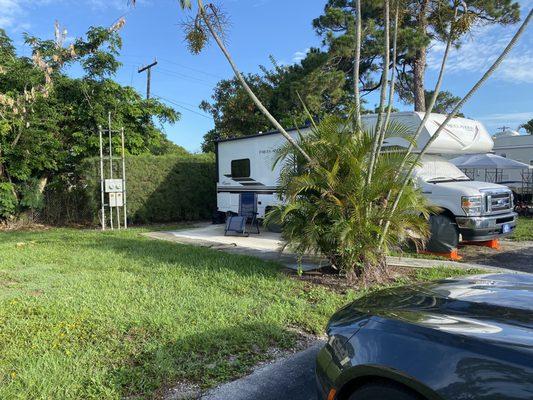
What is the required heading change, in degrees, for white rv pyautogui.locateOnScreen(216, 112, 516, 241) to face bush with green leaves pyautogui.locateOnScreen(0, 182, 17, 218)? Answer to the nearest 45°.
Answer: approximately 135° to its right

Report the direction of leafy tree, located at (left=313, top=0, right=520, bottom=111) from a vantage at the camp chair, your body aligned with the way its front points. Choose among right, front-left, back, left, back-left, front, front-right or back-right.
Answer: back

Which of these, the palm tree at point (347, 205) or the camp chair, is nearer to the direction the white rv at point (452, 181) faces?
the palm tree

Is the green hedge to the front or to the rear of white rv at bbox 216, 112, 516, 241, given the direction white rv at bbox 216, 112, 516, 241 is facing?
to the rear

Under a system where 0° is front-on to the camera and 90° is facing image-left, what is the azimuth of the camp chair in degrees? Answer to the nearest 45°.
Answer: approximately 45°

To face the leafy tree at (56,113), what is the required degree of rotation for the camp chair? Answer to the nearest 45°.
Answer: approximately 45° to its right

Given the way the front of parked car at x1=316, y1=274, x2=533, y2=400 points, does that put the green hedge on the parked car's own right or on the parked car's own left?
on the parked car's own right

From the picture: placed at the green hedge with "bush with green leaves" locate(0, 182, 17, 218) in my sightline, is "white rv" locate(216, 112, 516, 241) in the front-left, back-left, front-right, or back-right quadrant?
back-left

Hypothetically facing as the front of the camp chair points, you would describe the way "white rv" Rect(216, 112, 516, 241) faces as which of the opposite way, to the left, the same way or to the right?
to the left

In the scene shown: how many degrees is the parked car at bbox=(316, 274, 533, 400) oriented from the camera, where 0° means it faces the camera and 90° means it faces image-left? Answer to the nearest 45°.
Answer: approximately 90°

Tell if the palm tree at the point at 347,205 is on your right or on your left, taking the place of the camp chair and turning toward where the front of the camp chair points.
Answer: on your left

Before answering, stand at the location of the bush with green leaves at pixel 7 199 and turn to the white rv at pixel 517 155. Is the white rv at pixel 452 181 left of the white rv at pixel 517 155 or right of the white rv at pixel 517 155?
right

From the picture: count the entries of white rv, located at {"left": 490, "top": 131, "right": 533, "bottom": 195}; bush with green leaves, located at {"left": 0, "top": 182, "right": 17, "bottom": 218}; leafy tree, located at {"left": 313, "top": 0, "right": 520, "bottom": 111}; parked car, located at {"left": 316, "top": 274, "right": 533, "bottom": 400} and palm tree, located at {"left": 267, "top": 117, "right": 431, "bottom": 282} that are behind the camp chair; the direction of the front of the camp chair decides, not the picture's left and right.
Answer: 2
